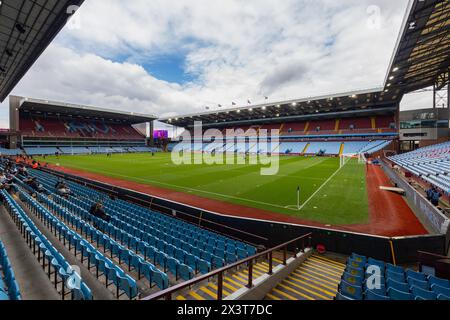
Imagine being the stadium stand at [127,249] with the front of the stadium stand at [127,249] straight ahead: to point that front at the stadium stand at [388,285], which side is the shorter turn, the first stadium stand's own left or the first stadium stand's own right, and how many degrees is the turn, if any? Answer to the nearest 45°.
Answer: approximately 90° to the first stadium stand's own right

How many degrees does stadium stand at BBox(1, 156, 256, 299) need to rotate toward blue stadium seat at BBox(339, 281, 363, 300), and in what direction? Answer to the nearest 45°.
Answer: approximately 90° to its right

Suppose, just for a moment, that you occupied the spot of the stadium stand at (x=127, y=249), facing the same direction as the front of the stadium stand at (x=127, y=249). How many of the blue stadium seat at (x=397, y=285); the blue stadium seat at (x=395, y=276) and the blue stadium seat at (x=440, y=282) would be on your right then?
3

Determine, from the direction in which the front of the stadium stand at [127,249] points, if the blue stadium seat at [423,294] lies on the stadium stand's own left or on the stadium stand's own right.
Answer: on the stadium stand's own right

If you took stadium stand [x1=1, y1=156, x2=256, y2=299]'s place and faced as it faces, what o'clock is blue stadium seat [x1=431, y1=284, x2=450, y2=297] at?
The blue stadium seat is roughly at 3 o'clock from the stadium stand.

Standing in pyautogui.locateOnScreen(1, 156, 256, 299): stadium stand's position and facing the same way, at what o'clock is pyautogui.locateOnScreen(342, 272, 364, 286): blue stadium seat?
The blue stadium seat is roughly at 3 o'clock from the stadium stand.

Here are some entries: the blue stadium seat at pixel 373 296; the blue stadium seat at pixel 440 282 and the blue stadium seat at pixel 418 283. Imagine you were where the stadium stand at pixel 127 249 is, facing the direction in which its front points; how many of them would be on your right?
3

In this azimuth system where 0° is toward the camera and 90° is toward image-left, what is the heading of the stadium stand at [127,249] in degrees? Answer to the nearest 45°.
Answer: approximately 225°

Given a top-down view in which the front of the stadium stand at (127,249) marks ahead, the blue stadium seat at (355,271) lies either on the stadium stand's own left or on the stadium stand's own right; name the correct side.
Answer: on the stadium stand's own right
